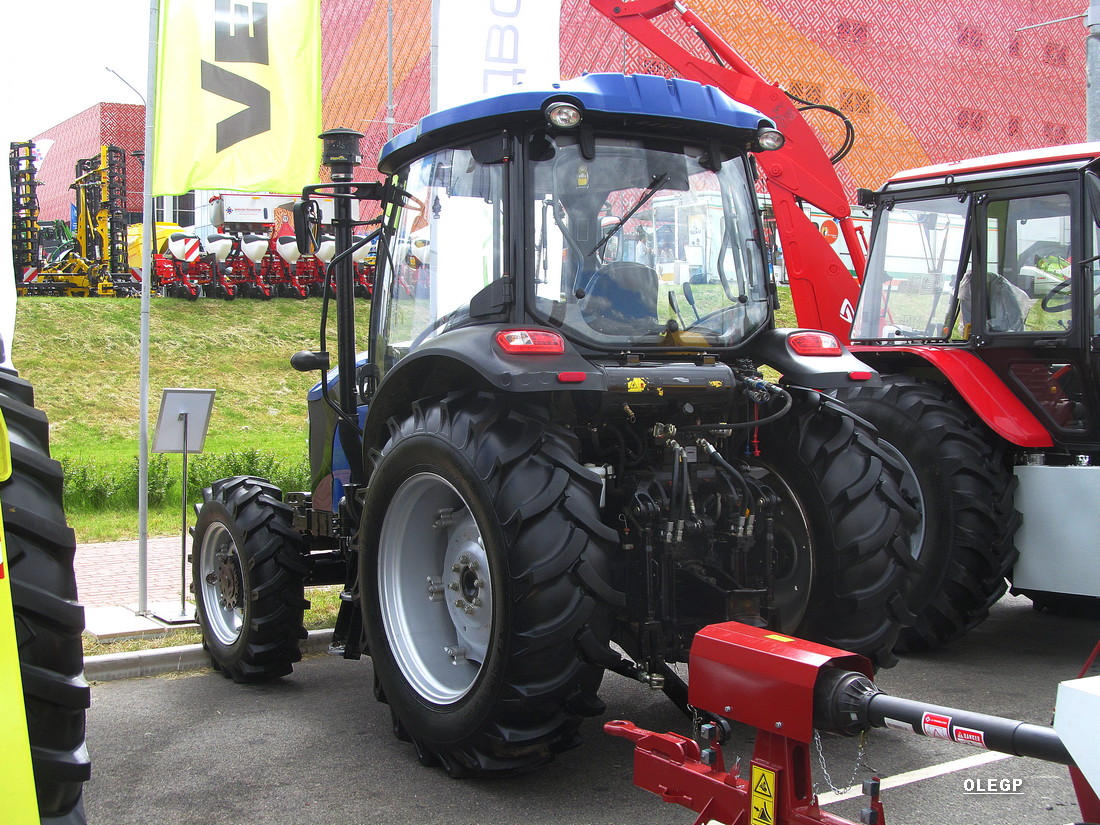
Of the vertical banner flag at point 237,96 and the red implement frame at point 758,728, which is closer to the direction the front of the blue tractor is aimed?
the vertical banner flag

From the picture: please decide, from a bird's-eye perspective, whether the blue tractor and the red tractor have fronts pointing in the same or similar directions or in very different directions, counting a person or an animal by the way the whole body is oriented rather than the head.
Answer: very different directions

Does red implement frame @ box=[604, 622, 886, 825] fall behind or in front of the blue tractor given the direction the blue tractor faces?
behind

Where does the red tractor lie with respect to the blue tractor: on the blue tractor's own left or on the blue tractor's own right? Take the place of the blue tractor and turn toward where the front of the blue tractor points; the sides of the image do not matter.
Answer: on the blue tractor's own right

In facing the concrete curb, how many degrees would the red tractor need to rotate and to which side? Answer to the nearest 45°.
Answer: approximately 135° to its right

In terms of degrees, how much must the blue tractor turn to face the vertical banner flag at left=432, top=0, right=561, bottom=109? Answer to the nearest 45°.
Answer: approximately 45° to its right

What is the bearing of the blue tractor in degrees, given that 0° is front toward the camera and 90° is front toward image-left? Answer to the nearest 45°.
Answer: approximately 135°
